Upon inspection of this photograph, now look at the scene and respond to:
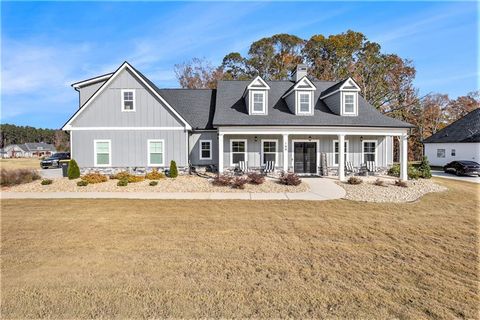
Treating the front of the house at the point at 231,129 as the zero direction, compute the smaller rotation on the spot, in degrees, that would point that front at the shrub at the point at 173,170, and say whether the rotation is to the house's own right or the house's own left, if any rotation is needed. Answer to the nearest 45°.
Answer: approximately 90° to the house's own right

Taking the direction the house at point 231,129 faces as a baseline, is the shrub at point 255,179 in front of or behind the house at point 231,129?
in front

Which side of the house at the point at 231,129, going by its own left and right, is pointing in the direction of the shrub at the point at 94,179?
right

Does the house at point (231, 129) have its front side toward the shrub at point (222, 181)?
yes

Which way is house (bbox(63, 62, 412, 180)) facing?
toward the camera

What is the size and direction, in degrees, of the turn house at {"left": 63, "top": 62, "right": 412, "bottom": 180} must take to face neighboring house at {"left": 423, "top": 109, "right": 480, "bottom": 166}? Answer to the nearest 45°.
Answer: approximately 135° to its left

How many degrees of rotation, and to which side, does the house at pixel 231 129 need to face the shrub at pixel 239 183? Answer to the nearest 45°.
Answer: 0° — it already faces it
